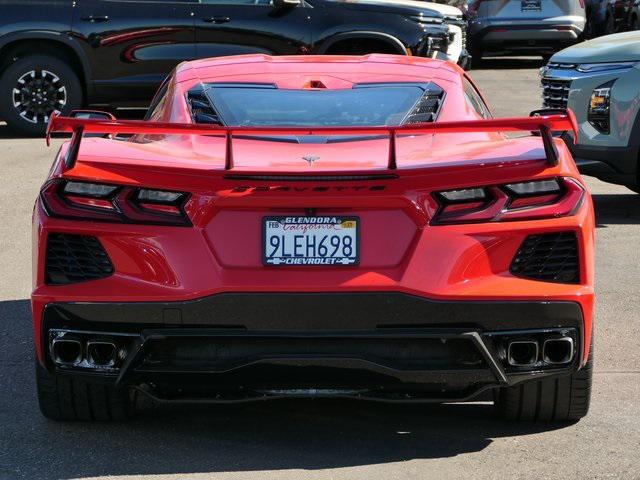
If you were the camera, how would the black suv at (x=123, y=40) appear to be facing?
facing to the right of the viewer

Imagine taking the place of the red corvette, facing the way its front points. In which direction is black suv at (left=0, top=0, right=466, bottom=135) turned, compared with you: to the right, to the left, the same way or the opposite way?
to the right

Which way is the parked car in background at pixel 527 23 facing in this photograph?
away from the camera

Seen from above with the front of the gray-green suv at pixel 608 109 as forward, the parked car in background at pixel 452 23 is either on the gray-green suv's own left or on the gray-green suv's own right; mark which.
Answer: on the gray-green suv's own right

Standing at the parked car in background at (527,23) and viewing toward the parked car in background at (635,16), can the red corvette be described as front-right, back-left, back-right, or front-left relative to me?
back-right

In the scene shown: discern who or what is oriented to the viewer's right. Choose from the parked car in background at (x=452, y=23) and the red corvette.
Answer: the parked car in background

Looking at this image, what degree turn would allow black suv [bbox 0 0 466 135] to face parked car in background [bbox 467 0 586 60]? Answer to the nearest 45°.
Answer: approximately 45° to its left

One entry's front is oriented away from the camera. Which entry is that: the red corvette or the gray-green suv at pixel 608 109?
the red corvette

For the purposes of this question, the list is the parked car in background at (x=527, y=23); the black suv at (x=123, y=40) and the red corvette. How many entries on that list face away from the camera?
2

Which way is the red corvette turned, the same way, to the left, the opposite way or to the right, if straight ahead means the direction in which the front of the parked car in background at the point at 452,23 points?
to the left

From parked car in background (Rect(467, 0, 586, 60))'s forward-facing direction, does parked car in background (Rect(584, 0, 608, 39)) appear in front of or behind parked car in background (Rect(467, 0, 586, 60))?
in front

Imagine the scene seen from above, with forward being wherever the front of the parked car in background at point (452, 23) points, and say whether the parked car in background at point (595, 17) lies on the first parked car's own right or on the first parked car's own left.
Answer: on the first parked car's own left

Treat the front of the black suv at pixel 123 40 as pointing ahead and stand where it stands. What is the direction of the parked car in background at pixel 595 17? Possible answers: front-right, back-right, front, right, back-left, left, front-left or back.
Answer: front-left
